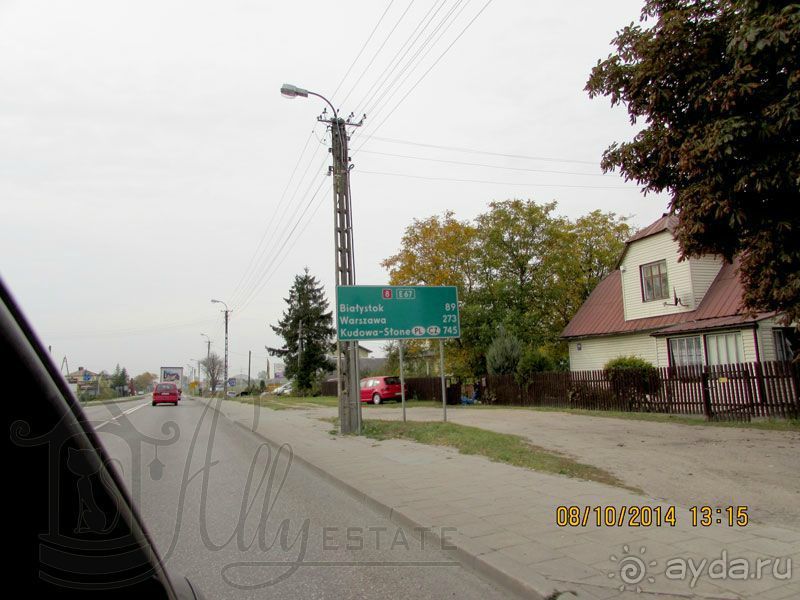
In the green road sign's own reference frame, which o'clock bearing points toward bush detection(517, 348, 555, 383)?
The bush is roughly at 7 o'clock from the green road sign.

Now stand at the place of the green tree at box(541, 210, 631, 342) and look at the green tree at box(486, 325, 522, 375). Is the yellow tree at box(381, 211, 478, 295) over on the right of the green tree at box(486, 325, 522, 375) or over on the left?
right

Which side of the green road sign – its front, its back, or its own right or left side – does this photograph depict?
front

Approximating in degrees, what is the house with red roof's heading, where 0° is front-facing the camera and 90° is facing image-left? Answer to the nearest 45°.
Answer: approximately 45°

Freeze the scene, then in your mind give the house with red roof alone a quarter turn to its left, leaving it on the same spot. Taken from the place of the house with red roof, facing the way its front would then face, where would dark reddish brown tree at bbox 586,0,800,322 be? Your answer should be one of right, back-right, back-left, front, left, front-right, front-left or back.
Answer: front-right

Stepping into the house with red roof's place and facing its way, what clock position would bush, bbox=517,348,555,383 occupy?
The bush is roughly at 2 o'clock from the house with red roof.

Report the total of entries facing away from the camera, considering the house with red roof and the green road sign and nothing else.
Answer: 0
